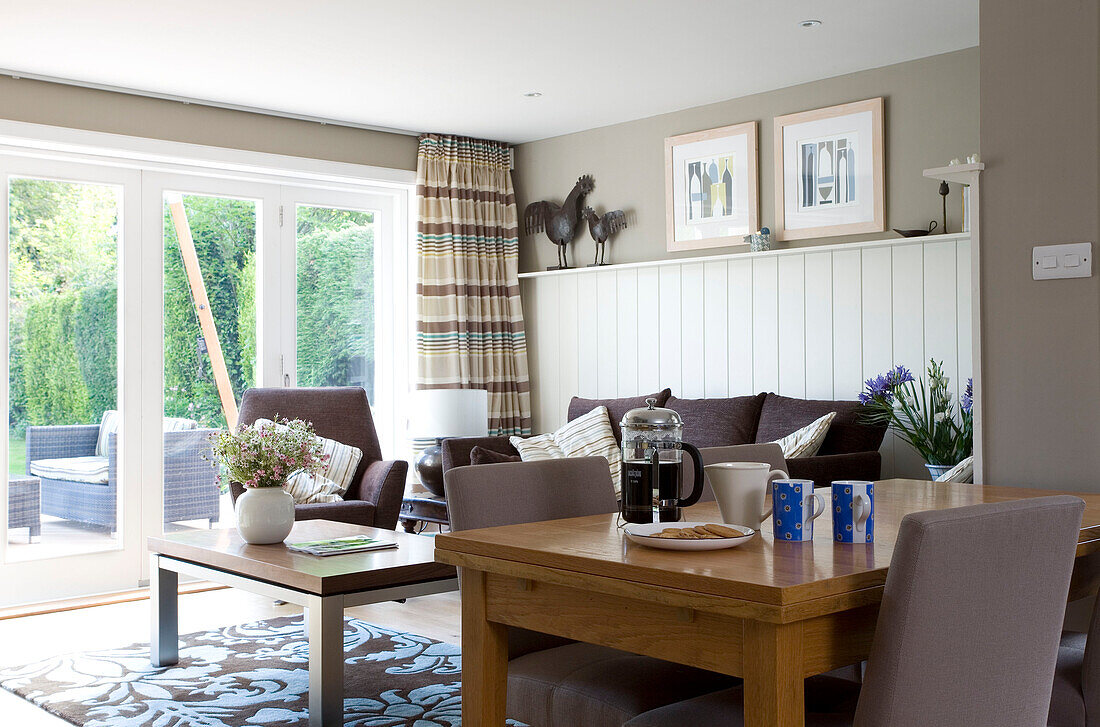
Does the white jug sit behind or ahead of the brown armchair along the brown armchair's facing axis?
ahead

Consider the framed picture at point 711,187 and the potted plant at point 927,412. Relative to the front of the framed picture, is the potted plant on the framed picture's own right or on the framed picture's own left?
on the framed picture's own left

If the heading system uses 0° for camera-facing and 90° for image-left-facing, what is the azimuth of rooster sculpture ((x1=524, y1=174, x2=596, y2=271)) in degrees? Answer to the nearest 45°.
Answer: approximately 270°

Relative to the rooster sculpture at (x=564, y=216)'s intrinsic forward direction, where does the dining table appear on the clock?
The dining table is roughly at 3 o'clock from the rooster sculpture.

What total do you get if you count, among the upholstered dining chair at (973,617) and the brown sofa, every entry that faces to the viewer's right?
0

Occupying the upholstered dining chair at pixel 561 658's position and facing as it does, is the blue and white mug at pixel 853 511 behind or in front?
in front

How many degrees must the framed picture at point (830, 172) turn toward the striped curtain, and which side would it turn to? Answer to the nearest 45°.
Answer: approximately 45° to its right

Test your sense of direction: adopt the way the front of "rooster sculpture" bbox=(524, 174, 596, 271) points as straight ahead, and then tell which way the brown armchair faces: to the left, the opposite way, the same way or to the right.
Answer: to the right
